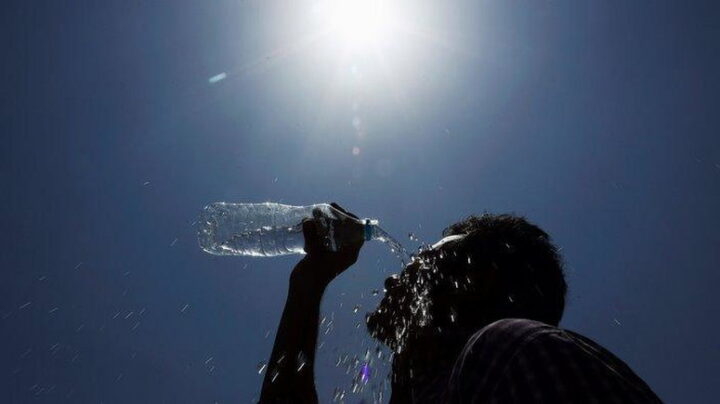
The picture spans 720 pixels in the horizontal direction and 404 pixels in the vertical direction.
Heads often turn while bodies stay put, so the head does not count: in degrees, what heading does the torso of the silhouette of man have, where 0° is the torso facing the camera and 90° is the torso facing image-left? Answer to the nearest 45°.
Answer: approximately 90°
